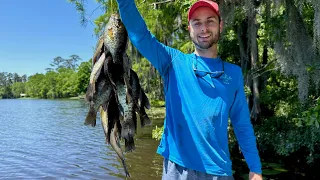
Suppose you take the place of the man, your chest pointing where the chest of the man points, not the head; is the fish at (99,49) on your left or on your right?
on your right

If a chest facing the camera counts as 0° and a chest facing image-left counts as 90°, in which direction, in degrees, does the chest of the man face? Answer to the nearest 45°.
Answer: approximately 0°
